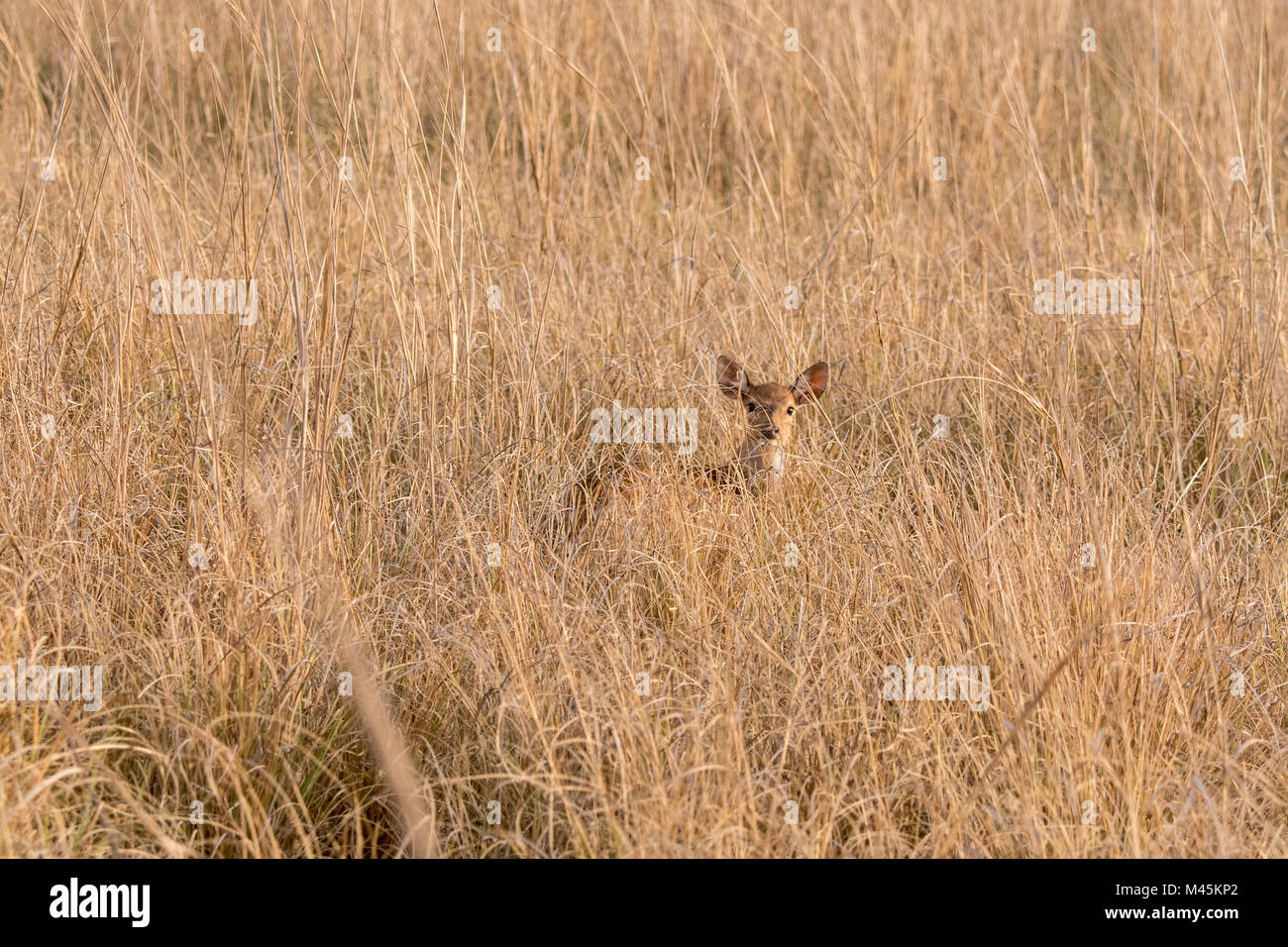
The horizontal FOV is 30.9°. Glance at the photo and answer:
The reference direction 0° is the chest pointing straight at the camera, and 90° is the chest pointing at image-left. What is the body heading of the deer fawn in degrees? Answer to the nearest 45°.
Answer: approximately 315°
